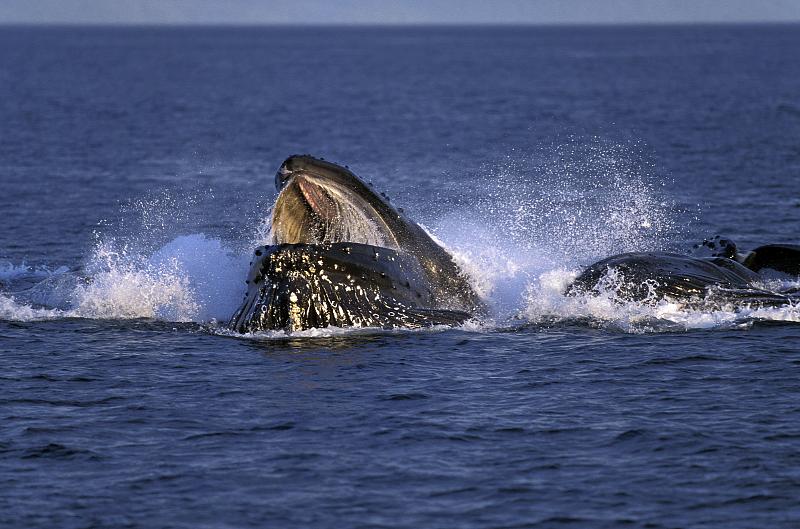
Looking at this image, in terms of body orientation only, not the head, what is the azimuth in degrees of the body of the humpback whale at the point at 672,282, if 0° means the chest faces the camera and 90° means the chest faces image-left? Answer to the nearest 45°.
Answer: approximately 90°

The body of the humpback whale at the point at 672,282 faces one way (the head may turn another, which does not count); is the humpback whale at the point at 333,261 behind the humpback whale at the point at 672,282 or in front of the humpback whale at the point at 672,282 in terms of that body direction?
in front

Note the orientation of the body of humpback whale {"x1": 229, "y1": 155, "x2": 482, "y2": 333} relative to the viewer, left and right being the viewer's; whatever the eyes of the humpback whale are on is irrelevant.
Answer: facing the viewer and to the left of the viewer

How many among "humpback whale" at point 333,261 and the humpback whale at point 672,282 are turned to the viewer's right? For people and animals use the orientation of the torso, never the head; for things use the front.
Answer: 0
